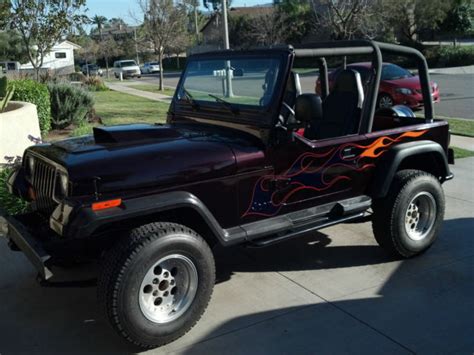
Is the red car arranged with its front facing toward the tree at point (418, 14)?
no

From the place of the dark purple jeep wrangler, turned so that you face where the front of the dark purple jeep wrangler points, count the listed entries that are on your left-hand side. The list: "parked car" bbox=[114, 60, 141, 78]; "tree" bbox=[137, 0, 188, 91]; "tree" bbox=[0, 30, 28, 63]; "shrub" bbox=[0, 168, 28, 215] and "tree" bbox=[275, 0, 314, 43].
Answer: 0

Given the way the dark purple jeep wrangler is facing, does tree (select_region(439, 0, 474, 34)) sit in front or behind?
behind

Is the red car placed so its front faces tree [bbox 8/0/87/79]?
no

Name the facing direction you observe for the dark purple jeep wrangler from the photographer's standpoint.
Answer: facing the viewer and to the left of the viewer

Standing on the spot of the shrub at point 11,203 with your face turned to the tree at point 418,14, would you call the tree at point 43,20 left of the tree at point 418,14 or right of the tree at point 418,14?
left

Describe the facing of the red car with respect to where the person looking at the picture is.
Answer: facing the viewer and to the right of the viewer

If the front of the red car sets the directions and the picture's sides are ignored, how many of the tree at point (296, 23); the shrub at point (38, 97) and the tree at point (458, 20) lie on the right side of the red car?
1

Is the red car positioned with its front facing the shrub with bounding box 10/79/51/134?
no

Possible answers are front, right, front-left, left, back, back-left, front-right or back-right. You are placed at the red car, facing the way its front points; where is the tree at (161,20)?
back

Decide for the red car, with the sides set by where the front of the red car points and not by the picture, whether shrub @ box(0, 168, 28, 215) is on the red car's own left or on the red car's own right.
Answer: on the red car's own right

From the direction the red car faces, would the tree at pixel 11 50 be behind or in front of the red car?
behind

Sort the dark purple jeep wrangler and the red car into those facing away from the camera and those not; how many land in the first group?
0
